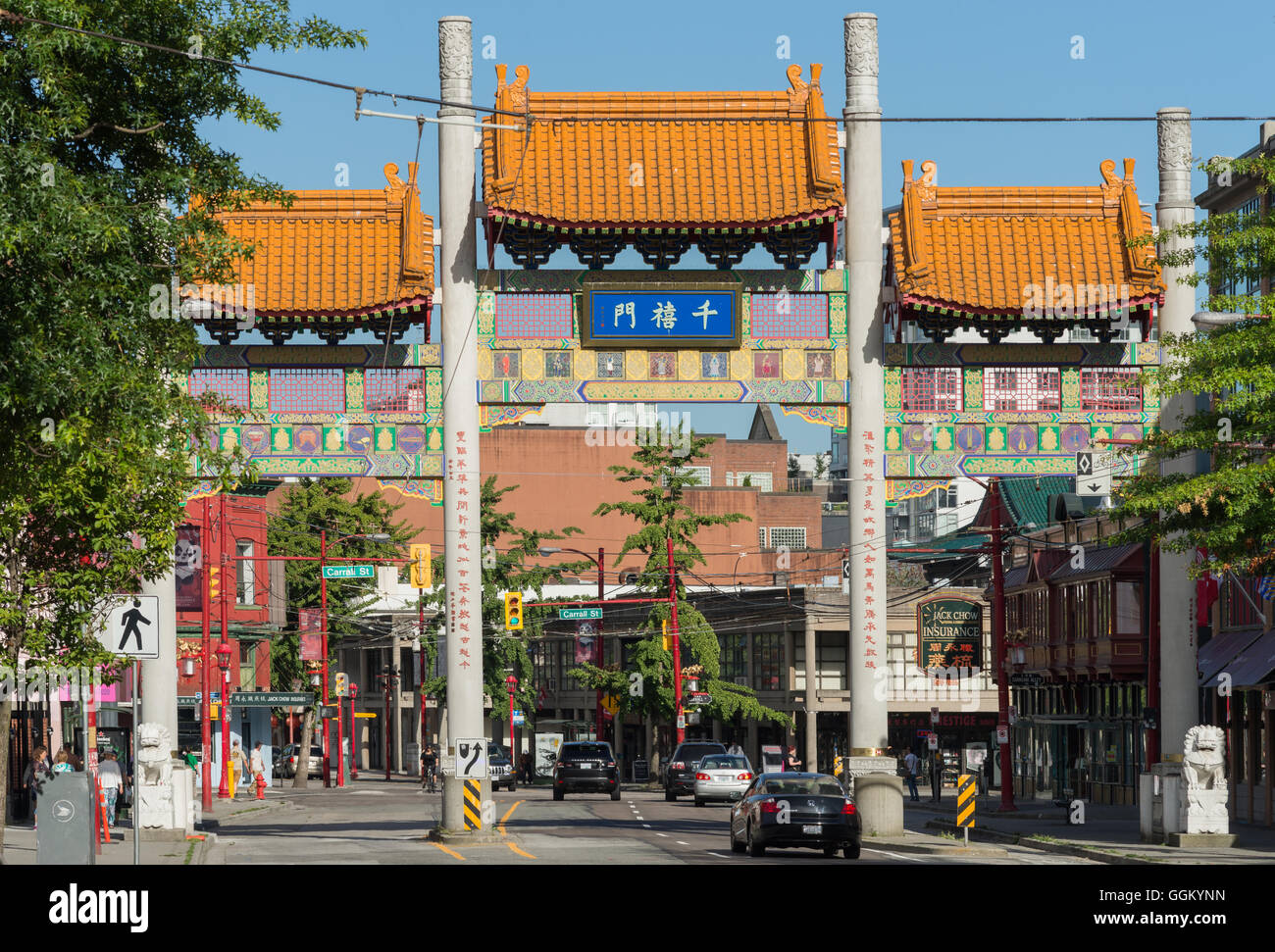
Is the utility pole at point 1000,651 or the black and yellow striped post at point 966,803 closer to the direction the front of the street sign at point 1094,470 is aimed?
the black and yellow striped post

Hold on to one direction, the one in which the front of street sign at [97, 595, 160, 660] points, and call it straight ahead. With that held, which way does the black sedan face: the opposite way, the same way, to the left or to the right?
the opposite way

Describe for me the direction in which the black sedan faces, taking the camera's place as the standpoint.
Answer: facing away from the viewer

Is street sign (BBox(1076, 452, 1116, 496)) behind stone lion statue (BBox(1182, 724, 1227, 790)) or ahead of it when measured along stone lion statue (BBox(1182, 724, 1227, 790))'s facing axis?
behind
